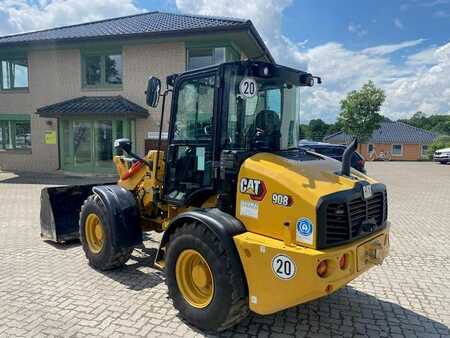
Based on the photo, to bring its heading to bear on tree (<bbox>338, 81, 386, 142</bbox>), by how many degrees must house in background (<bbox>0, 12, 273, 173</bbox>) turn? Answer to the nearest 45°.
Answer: approximately 135° to its left

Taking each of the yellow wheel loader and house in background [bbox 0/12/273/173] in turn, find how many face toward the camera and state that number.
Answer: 1

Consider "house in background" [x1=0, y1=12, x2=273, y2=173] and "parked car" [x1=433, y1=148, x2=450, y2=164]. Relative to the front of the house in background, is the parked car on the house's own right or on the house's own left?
on the house's own left

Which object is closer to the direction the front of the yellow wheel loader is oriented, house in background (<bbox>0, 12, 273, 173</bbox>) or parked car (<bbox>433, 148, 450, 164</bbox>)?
the house in background

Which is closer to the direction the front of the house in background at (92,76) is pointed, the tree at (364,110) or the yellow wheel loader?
the yellow wheel loader

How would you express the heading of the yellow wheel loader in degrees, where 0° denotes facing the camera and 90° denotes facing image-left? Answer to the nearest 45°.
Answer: approximately 135°

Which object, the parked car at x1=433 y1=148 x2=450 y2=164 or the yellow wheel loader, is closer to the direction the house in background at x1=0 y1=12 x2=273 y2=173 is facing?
the yellow wheel loader

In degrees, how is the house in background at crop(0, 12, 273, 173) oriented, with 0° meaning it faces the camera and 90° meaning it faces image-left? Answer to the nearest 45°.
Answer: approximately 0°

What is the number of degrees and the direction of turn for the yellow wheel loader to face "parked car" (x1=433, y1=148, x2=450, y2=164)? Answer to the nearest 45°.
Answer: approximately 90° to its right

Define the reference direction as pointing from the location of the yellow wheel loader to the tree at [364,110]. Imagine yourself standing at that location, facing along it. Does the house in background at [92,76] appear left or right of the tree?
left
